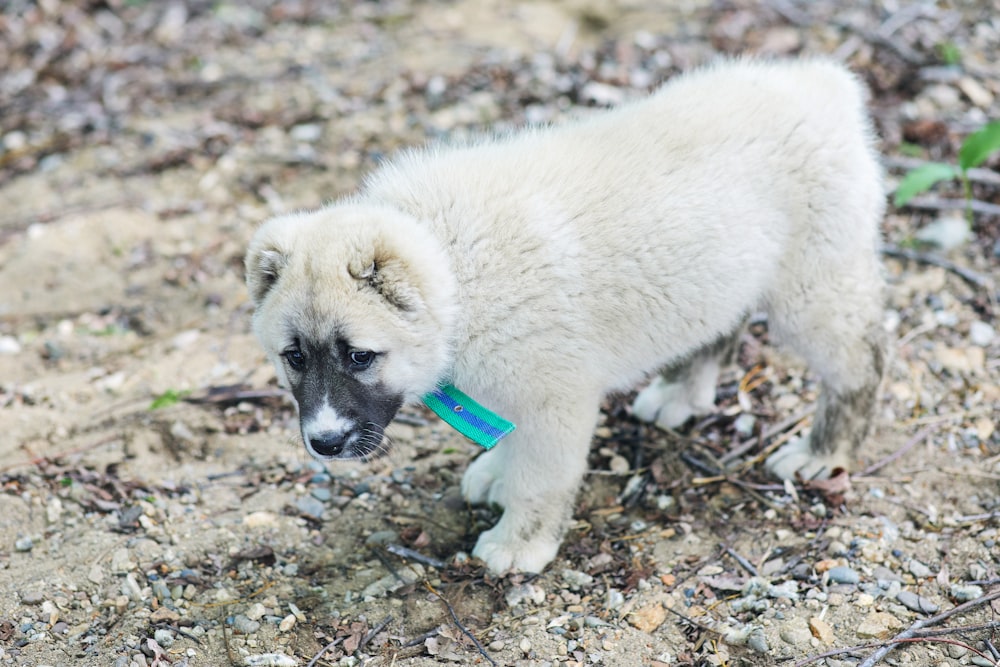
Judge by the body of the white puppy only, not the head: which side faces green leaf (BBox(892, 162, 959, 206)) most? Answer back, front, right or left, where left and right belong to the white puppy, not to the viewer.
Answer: back

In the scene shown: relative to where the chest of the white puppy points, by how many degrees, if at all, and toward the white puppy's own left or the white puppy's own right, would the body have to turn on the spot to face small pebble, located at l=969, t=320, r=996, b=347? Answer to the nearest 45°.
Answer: approximately 180°

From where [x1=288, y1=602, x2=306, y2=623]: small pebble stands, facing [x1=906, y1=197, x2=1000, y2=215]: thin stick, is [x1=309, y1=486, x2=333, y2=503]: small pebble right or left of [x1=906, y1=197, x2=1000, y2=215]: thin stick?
left

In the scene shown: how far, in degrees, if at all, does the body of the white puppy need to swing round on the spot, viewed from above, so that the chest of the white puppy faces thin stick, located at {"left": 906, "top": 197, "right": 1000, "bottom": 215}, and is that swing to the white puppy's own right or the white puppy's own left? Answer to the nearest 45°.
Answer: approximately 180°

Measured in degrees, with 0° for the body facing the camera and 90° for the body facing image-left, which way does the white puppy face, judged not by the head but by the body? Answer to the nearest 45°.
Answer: approximately 45°

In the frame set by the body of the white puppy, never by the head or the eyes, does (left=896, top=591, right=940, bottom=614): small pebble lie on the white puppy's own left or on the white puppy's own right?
on the white puppy's own left

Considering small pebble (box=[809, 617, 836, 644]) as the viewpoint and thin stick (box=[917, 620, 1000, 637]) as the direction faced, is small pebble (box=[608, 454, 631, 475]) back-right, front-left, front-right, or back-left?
back-left

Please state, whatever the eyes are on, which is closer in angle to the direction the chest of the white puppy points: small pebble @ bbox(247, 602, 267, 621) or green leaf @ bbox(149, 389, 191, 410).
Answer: the small pebble

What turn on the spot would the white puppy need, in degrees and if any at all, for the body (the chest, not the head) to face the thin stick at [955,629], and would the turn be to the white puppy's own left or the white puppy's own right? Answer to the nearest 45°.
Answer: approximately 90° to the white puppy's own left

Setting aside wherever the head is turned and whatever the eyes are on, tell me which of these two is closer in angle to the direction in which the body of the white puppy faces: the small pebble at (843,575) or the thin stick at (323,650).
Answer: the thin stick

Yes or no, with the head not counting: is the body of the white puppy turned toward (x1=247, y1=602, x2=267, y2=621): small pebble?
yes
